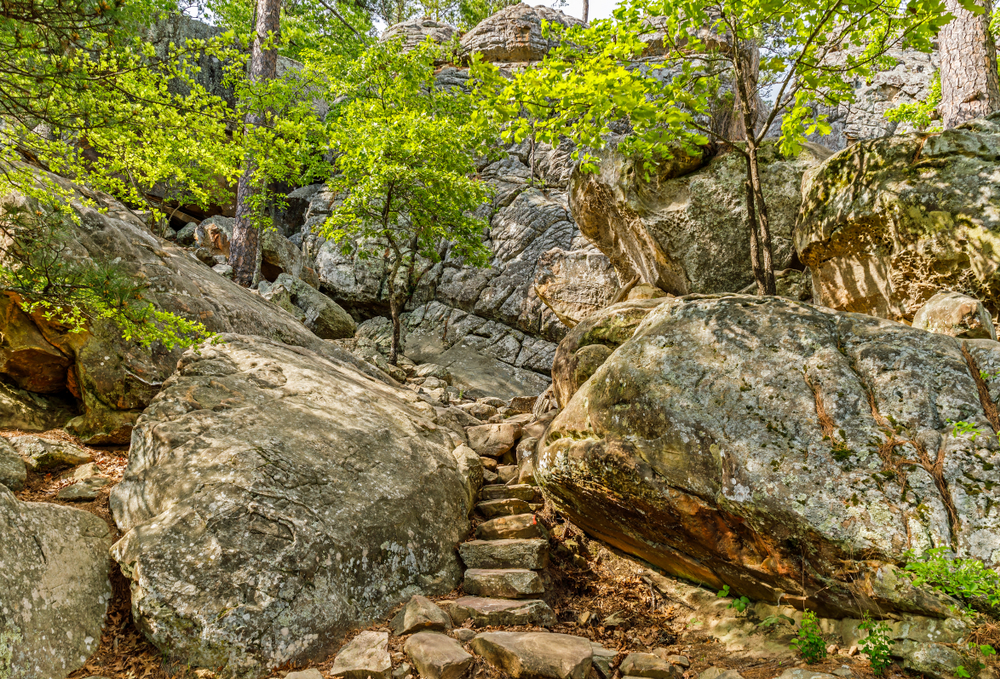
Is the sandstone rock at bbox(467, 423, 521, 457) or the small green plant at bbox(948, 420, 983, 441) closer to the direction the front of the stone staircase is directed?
the small green plant

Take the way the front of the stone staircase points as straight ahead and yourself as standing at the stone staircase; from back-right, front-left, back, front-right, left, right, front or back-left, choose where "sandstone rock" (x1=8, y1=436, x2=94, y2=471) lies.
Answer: right

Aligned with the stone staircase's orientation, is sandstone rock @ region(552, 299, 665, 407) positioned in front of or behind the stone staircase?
behind

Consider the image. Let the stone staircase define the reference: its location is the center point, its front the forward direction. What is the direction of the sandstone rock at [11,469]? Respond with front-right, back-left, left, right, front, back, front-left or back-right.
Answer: right

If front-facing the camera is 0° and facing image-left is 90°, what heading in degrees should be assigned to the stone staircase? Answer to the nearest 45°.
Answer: approximately 0°

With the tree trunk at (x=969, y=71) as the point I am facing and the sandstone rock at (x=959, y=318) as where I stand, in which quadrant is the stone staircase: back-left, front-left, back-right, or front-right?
back-left

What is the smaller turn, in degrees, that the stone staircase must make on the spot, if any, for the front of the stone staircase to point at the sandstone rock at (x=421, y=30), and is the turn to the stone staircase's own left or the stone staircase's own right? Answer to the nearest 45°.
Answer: approximately 180°

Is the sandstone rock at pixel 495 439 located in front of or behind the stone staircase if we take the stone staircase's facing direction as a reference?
behind

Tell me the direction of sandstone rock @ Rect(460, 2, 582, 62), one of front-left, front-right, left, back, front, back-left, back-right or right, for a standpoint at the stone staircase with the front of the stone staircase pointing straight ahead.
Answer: back

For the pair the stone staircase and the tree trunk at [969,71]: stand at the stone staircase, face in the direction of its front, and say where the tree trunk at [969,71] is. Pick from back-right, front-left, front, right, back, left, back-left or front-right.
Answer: back-left

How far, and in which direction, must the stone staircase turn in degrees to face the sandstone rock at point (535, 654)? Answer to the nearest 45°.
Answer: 0° — it already faces it

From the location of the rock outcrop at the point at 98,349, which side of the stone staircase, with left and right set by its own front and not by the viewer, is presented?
right
